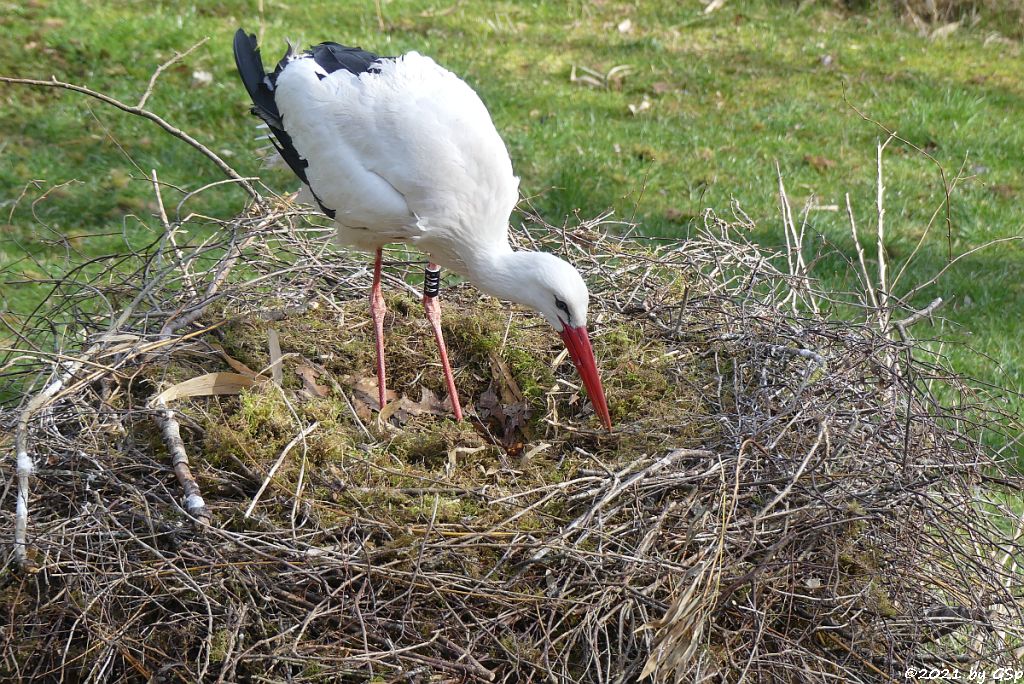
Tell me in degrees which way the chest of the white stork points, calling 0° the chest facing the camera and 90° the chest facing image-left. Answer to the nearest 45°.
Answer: approximately 315°

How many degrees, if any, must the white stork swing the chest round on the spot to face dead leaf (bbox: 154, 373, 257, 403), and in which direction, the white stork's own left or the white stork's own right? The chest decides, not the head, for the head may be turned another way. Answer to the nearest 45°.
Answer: approximately 90° to the white stork's own right

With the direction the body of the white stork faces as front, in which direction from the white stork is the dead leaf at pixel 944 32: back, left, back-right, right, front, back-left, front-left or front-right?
left

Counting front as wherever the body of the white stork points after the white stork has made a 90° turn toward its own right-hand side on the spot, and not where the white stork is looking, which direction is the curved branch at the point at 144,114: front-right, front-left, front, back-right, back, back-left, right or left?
right

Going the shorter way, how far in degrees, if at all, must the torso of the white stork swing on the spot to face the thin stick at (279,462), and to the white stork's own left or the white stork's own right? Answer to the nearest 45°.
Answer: approximately 90° to the white stork's own right

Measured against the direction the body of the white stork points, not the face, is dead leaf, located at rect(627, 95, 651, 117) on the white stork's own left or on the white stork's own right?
on the white stork's own left

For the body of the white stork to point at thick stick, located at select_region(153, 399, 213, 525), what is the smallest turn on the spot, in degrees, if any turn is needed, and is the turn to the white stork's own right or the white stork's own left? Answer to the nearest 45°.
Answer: approximately 90° to the white stork's own right

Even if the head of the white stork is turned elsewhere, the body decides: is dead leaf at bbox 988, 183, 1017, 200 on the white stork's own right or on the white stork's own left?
on the white stork's own left
